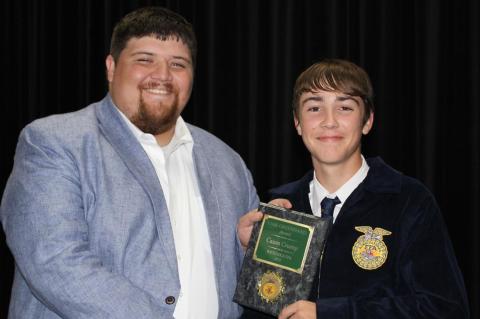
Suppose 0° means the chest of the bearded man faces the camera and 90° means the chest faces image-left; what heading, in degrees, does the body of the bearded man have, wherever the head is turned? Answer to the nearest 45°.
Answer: approximately 315°

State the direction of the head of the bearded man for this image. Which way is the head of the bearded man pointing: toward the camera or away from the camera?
toward the camera

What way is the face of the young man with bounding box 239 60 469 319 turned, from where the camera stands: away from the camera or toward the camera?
toward the camera

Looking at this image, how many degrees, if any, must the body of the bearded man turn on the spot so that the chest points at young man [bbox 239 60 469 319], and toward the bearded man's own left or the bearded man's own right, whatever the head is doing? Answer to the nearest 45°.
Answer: approximately 45° to the bearded man's own left

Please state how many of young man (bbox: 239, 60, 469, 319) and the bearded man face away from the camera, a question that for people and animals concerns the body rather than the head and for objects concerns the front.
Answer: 0

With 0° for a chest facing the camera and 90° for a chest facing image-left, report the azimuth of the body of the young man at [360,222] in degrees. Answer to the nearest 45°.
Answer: approximately 45°

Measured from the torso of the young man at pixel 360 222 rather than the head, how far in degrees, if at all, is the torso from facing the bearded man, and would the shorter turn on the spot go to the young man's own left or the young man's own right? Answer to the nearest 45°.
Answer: approximately 45° to the young man's own right
